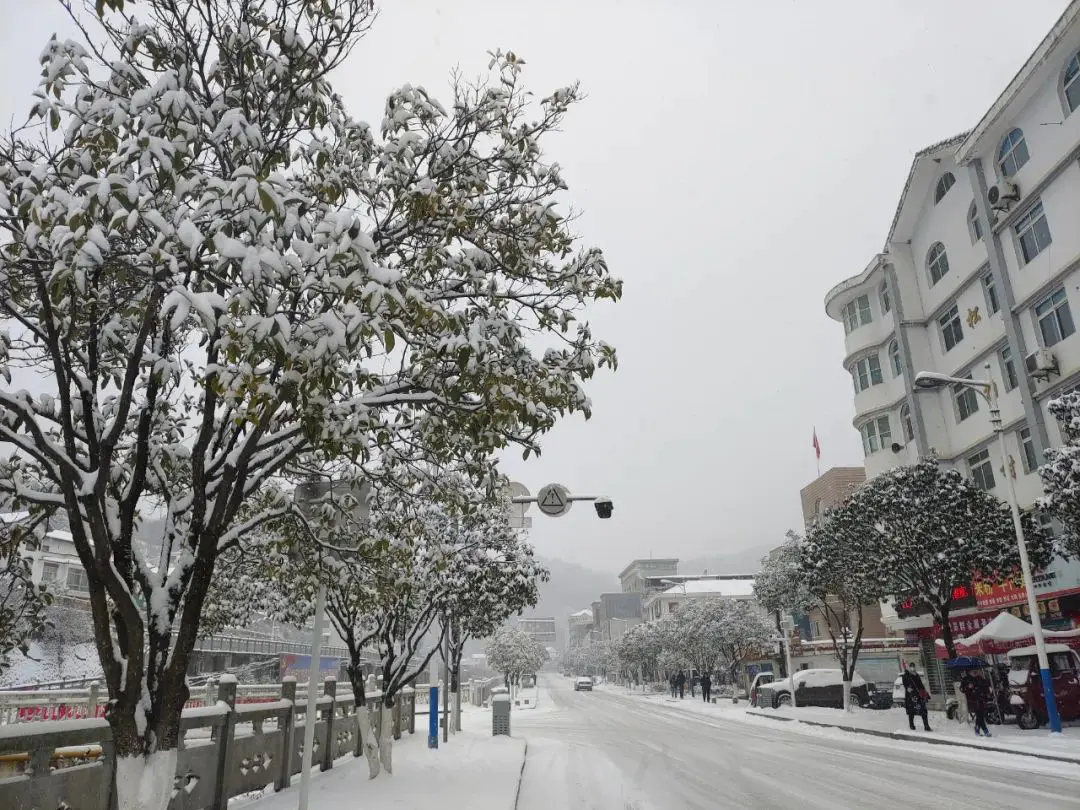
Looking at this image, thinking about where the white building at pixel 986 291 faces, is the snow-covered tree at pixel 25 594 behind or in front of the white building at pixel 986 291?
in front

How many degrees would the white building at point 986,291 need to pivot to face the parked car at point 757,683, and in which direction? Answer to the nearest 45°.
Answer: approximately 90° to its right

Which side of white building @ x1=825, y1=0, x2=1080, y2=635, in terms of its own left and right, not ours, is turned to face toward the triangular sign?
front

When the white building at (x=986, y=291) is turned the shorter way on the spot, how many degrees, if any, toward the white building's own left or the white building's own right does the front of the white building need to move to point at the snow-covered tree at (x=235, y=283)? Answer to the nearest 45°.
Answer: approximately 45° to the white building's own left

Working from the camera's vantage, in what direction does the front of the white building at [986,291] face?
facing the viewer and to the left of the viewer

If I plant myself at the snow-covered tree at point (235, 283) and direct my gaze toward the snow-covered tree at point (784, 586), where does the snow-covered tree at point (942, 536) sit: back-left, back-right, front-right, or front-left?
front-right

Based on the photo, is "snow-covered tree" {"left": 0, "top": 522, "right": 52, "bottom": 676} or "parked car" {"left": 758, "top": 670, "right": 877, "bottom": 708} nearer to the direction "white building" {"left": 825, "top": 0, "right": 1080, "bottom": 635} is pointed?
the snow-covered tree

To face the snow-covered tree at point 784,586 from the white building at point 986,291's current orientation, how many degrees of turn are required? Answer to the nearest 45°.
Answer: approximately 90° to its right

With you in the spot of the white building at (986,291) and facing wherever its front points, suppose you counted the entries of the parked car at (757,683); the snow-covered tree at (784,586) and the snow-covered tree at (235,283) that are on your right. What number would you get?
2
